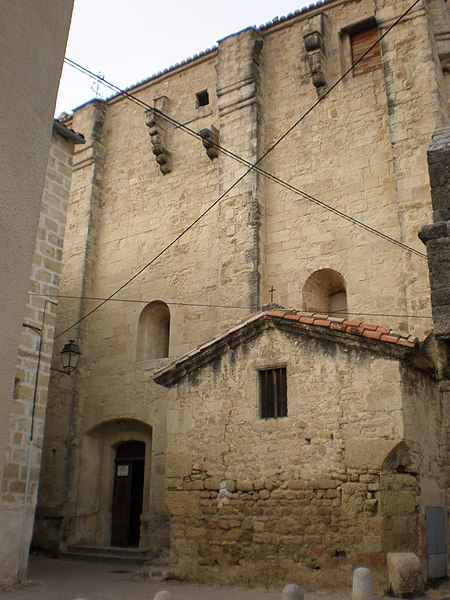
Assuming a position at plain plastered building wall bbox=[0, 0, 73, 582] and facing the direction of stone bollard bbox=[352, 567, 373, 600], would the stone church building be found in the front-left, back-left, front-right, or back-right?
front-left

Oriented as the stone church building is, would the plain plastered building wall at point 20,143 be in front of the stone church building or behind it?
in front

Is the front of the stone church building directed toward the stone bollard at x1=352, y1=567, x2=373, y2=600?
yes
